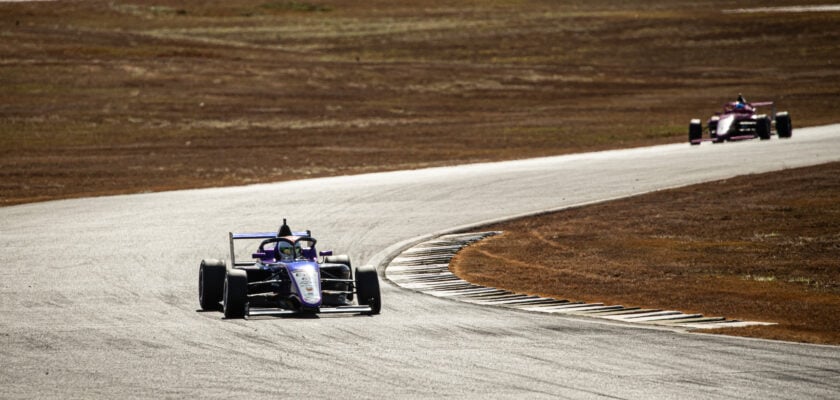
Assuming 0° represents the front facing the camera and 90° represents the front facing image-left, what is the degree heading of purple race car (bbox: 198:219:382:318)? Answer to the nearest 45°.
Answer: approximately 0°
